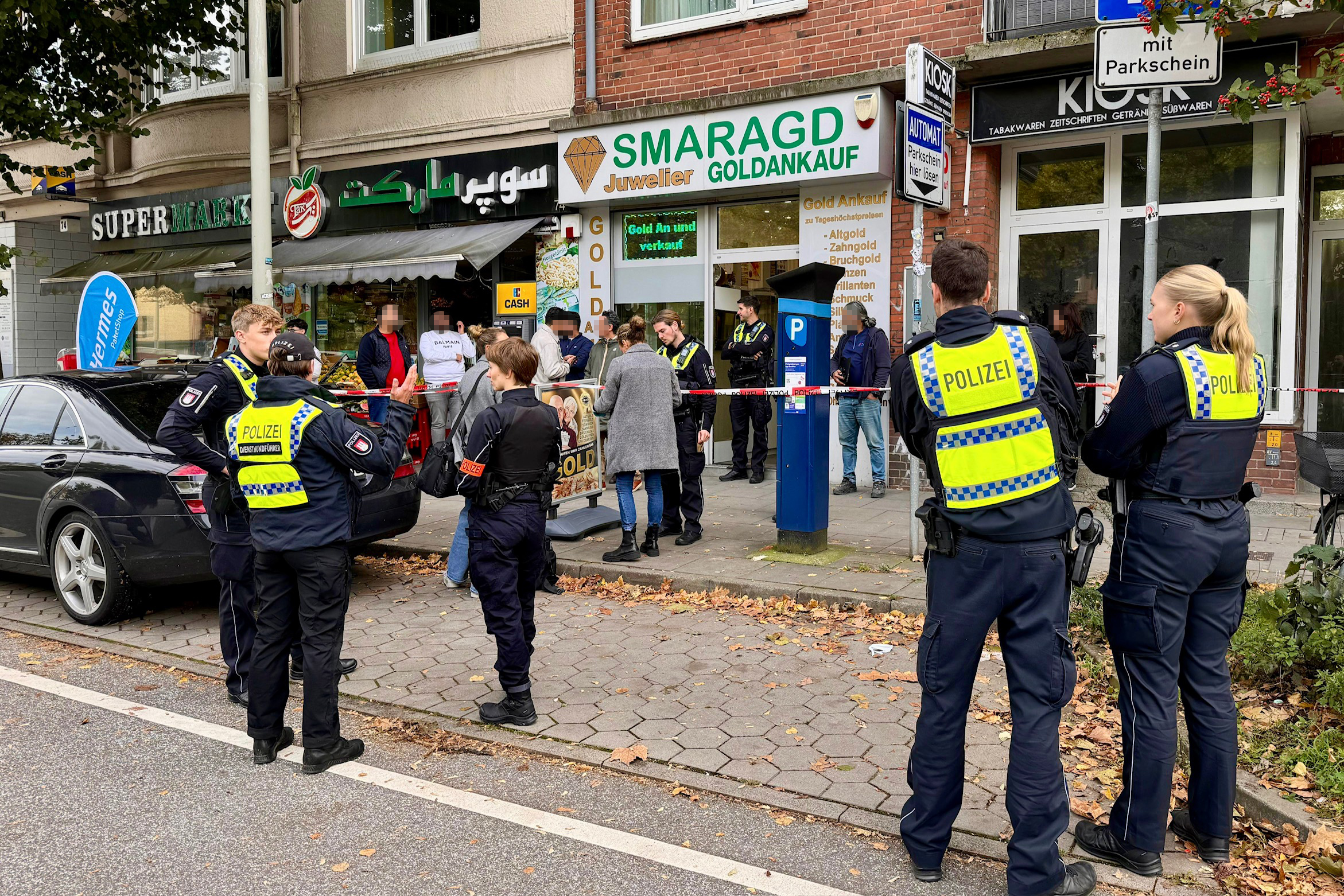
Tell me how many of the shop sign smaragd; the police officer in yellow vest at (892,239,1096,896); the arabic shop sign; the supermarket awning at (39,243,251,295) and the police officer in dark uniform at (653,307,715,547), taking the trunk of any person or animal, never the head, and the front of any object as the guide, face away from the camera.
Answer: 1

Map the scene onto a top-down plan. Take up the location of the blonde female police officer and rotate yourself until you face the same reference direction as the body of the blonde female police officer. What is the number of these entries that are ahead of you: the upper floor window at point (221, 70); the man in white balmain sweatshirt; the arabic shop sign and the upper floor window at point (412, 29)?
4

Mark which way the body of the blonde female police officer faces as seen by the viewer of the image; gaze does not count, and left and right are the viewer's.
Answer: facing away from the viewer and to the left of the viewer

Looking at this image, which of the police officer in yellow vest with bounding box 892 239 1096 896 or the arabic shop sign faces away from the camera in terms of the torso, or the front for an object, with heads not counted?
the police officer in yellow vest

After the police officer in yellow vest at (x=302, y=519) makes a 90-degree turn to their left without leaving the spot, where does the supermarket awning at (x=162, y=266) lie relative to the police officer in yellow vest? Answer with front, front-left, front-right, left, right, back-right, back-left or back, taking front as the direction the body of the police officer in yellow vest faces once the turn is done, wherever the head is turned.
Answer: front-right

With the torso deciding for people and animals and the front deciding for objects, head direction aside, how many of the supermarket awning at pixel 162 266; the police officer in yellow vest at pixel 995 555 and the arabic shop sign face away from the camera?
1

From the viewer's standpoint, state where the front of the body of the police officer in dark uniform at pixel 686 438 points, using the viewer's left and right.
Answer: facing the viewer and to the left of the viewer

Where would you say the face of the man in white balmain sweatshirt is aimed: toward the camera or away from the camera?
toward the camera

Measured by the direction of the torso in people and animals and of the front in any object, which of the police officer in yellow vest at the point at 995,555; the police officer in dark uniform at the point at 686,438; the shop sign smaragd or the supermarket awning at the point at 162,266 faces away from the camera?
the police officer in yellow vest

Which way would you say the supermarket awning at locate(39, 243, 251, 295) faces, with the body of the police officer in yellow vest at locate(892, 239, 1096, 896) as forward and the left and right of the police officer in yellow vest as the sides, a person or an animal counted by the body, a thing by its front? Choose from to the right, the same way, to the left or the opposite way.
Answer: the opposite way

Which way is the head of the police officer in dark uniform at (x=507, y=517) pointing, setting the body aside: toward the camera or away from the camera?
away from the camera

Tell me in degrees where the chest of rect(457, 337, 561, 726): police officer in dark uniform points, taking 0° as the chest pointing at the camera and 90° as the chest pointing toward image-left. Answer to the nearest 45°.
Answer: approximately 135°

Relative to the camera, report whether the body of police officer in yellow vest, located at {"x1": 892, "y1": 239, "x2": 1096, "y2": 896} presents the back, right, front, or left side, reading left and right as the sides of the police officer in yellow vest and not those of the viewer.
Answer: back

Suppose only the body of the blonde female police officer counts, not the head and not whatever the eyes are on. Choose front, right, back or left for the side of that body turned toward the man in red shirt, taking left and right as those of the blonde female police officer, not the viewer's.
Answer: front

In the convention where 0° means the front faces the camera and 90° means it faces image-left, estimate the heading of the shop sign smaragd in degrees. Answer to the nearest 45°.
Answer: approximately 45°
